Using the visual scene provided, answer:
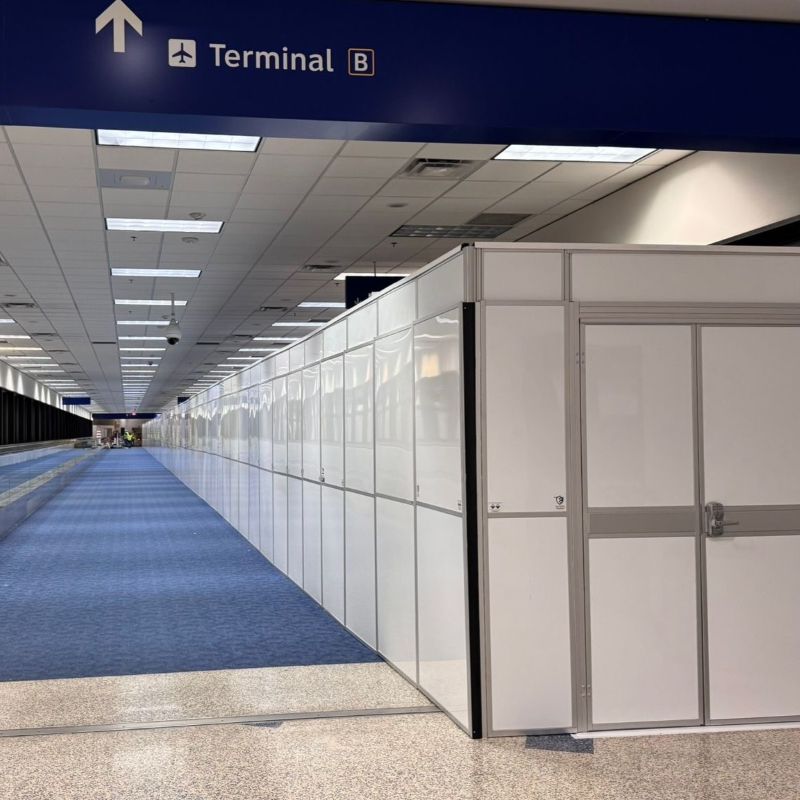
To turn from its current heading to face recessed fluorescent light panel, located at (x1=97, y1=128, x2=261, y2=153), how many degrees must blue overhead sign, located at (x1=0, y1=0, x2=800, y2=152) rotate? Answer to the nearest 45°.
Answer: approximately 135° to its right

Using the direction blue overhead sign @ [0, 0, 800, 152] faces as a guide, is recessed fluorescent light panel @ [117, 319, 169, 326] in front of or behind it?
behind

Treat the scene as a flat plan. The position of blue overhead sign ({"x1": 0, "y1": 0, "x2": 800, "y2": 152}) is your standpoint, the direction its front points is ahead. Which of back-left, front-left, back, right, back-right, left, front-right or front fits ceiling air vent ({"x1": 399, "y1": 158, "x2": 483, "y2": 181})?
back

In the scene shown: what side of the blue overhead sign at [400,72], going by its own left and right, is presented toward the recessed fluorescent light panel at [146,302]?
back

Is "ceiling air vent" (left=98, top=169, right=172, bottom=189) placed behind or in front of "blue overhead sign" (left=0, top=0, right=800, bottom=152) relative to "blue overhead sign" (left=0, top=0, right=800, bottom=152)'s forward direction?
behind

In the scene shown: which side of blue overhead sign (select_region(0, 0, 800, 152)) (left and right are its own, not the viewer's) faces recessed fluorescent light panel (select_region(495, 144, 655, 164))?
back

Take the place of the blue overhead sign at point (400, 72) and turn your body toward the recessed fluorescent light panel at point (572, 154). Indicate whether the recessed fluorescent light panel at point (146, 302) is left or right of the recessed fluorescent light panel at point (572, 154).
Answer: left

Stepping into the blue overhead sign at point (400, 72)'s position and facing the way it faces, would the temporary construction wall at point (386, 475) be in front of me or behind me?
behind

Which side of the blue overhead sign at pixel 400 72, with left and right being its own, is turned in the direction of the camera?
front
